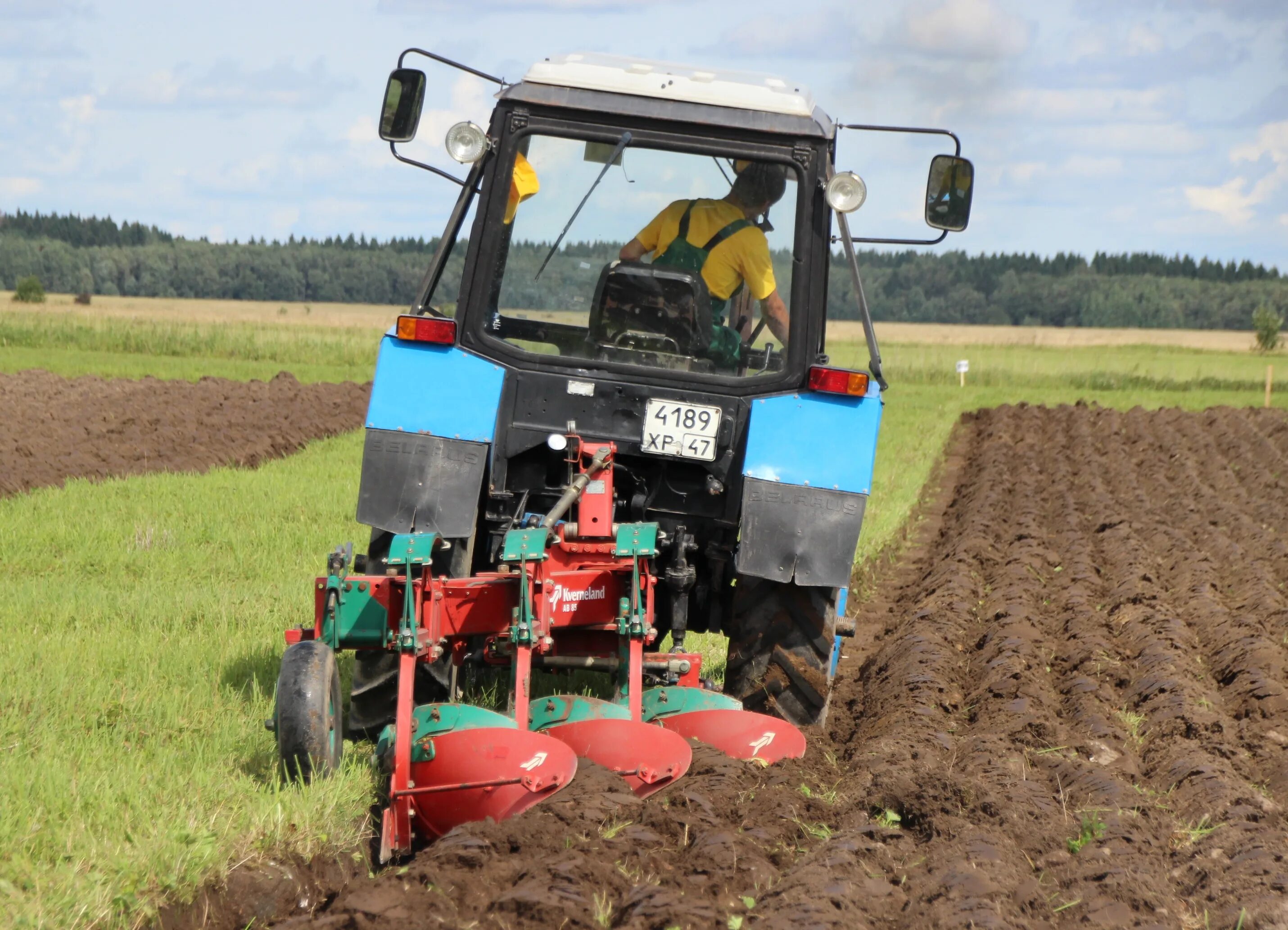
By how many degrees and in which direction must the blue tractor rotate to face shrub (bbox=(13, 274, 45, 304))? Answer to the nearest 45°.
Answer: approximately 45° to its left

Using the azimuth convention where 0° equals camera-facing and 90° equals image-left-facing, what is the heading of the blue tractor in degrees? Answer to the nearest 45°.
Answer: approximately 180°

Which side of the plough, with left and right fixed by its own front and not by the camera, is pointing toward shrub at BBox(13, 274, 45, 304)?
front

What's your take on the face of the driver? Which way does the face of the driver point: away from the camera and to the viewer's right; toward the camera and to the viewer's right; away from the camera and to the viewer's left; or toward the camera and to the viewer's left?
away from the camera and to the viewer's right

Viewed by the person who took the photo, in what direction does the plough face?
facing away from the viewer
